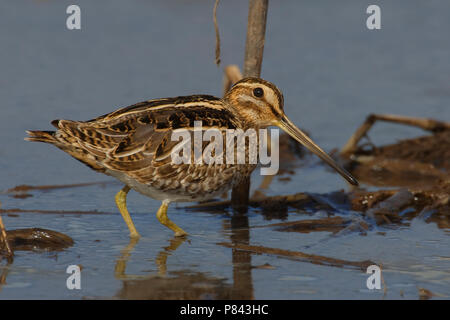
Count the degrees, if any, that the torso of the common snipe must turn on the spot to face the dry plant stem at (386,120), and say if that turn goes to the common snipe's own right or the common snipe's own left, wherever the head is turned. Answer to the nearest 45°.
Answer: approximately 45° to the common snipe's own left

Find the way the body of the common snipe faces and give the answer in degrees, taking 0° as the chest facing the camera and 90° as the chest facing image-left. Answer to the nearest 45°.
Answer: approximately 270°

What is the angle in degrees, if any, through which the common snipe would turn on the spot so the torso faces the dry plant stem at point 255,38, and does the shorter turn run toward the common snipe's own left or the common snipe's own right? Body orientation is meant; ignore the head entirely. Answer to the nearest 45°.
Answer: approximately 45° to the common snipe's own left
